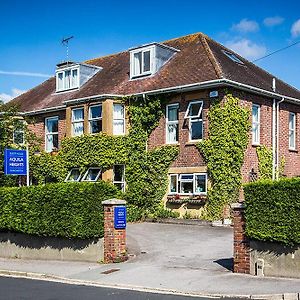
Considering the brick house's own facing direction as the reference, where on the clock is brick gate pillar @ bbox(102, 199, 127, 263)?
The brick gate pillar is roughly at 11 o'clock from the brick house.

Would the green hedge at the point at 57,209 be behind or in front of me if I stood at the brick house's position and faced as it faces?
in front

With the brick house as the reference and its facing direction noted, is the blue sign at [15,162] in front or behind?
in front

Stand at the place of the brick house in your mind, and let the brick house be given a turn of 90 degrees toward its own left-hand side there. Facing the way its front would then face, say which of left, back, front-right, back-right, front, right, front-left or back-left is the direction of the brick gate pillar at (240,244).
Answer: front-right

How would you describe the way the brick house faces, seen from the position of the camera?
facing the viewer and to the left of the viewer
